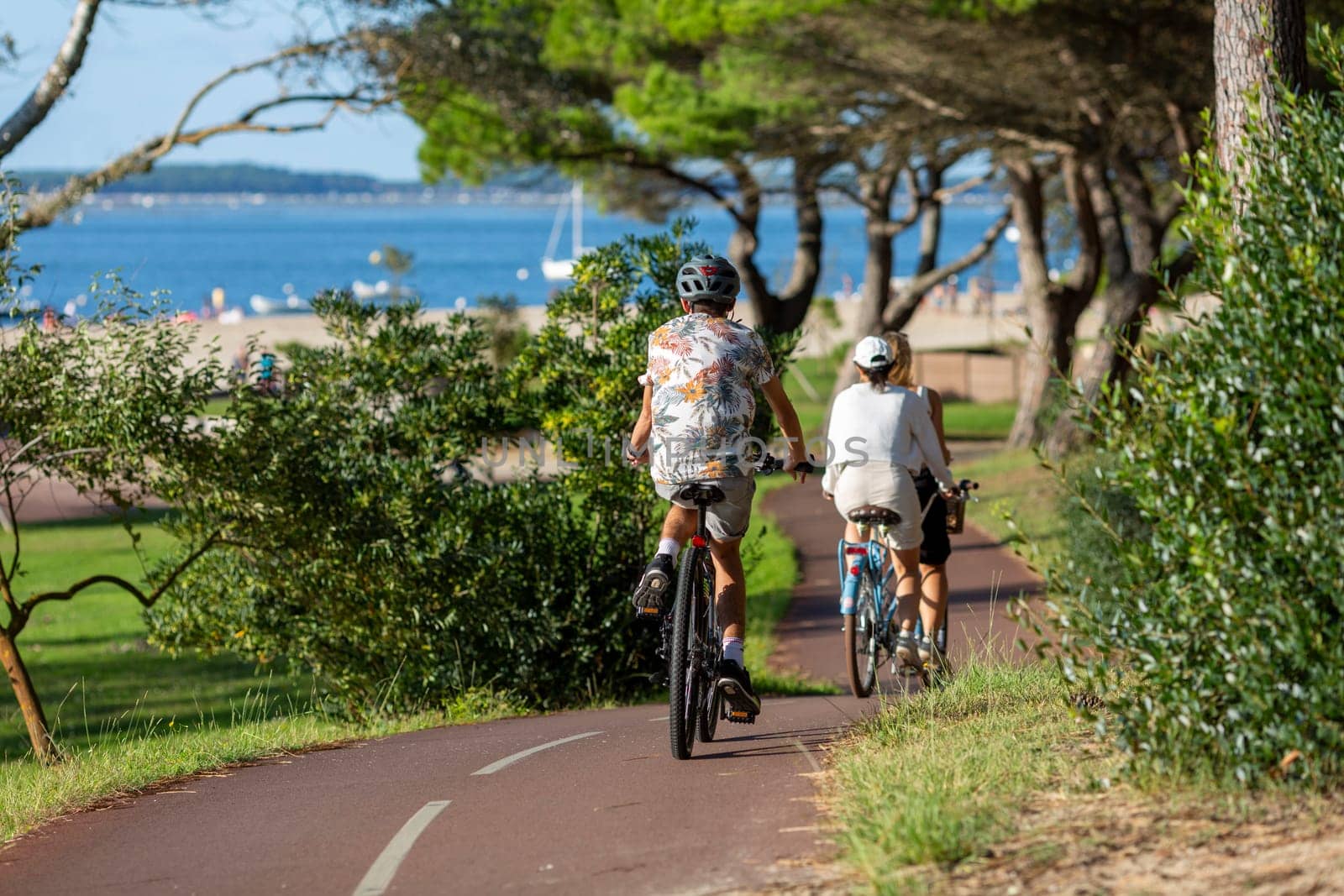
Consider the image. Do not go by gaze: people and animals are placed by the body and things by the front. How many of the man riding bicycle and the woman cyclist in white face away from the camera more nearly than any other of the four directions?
2

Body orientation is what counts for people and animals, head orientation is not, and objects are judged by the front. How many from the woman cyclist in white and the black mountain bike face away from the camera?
2

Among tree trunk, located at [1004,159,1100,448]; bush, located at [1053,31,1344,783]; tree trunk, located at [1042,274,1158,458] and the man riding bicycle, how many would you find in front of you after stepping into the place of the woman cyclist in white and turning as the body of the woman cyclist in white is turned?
2

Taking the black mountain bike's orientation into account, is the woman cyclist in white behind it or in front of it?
in front

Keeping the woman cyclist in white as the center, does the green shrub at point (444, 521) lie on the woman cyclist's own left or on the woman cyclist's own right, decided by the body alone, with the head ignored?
on the woman cyclist's own left

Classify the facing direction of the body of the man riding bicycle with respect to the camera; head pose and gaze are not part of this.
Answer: away from the camera

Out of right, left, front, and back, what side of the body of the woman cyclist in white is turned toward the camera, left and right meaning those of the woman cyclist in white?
back

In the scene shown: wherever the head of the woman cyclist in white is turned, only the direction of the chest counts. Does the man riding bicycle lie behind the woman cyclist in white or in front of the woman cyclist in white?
behind

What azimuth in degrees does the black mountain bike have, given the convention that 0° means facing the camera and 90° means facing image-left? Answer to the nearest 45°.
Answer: approximately 180°

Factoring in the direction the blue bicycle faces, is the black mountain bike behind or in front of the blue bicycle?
behind

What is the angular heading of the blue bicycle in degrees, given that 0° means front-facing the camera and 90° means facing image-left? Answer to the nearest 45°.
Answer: approximately 225°

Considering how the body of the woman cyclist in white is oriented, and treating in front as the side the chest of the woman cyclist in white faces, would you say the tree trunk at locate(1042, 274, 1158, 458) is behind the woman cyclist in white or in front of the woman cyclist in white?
in front
